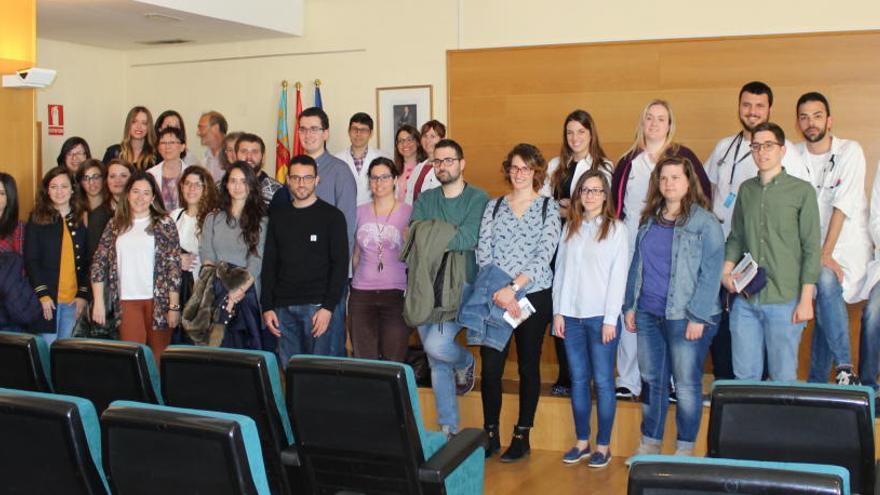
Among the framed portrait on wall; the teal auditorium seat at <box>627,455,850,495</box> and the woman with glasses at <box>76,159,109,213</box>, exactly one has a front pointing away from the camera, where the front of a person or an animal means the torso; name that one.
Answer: the teal auditorium seat

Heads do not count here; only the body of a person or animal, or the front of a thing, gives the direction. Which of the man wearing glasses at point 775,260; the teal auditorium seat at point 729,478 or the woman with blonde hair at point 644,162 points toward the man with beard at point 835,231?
the teal auditorium seat

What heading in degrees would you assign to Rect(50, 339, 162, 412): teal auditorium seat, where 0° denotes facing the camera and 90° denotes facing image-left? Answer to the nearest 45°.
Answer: approximately 225°

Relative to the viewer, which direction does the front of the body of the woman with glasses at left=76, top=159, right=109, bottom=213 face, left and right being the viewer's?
facing the viewer

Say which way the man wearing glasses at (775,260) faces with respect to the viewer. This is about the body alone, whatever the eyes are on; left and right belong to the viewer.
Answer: facing the viewer and to the left of the viewer

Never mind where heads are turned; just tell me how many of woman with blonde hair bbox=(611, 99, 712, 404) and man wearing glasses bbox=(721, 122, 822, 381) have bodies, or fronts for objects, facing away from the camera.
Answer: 0

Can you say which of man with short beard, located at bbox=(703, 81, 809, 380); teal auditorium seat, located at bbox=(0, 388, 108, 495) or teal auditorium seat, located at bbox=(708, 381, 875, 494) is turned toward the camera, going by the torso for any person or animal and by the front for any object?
the man with short beard

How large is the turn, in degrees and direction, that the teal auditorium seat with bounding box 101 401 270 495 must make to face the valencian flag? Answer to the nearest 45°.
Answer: approximately 45° to its left

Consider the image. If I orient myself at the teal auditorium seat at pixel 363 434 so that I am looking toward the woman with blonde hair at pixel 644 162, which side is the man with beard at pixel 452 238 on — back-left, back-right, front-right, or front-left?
front-left

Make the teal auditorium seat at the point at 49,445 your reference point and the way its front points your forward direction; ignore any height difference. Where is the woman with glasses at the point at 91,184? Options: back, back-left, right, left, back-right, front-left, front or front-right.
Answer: front-left

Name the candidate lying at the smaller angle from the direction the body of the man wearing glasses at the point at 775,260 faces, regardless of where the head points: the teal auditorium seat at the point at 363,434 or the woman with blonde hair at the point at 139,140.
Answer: the teal auditorium seat

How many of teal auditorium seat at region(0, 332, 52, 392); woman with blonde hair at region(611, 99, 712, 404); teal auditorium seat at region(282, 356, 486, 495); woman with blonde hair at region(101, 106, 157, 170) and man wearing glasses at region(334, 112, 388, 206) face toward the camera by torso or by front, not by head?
3

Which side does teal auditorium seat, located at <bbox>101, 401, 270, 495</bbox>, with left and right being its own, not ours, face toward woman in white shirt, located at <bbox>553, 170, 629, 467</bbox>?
front
